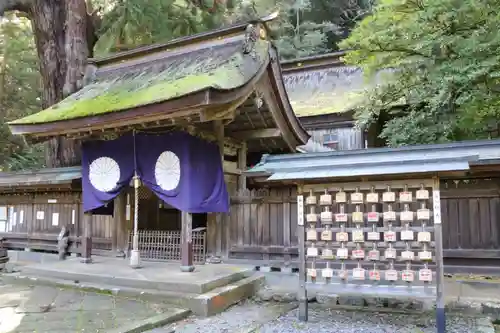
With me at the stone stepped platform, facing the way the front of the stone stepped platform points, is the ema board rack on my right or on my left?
on my left

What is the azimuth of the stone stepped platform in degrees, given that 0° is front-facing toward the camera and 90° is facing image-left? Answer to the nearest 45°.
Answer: approximately 45°

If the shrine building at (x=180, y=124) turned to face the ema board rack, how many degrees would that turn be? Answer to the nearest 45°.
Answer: approximately 90° to its left

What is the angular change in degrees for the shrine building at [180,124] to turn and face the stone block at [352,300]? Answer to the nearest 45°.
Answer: approximately 90° to its left

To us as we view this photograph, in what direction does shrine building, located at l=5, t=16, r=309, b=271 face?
facing the viewer and to the left of the viewer

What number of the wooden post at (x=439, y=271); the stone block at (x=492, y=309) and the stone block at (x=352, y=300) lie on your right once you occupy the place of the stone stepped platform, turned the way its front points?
0

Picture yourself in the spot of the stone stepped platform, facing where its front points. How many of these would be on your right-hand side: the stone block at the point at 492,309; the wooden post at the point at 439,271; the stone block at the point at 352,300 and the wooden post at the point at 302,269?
0

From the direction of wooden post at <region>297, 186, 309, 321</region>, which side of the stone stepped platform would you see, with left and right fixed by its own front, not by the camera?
left

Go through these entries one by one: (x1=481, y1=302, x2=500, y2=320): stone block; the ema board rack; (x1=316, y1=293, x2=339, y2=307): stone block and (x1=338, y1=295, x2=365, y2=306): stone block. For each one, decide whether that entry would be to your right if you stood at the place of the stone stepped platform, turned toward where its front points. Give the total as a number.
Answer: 0

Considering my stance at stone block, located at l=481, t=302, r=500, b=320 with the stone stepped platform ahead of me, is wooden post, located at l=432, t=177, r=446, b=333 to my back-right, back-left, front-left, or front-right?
front-left

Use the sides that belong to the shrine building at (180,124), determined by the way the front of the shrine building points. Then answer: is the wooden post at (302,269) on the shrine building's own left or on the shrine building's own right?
on the shrine building's own left

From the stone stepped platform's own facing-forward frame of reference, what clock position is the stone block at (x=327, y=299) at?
The stone block is roughly at 8 o'clock from the stone stepped platform.

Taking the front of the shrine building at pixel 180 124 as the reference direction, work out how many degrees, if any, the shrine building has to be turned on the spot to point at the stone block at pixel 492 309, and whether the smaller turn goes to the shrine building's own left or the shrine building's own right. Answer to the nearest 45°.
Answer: approximately 90° to the shrine building's own left

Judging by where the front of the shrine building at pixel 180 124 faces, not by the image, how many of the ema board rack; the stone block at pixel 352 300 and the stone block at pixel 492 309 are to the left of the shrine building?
3

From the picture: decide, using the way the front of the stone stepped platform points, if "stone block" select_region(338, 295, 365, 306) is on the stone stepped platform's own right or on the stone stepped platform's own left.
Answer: on the stone stepped platform's own left

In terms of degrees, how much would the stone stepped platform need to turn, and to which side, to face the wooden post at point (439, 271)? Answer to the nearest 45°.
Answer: approximately 90° to its left

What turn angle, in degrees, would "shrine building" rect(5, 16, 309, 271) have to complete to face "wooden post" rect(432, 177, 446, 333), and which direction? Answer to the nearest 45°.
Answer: approximately 90° to its left
